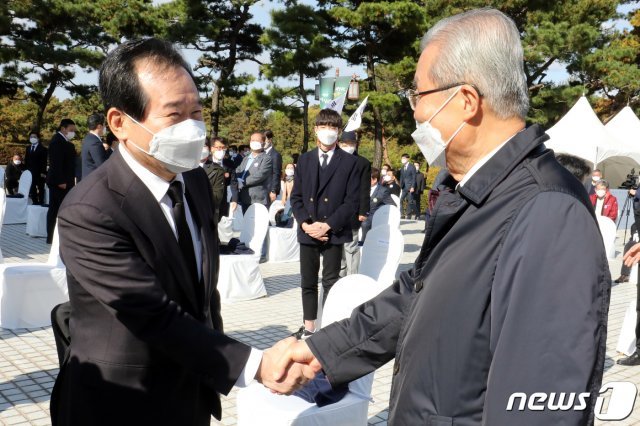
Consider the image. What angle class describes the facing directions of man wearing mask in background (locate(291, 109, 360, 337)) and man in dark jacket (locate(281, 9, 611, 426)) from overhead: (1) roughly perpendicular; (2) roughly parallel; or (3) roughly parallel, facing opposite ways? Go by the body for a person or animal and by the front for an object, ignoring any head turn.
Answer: roughly perpendicular

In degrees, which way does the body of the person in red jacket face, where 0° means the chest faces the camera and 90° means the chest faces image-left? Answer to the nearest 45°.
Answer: approximately 45°

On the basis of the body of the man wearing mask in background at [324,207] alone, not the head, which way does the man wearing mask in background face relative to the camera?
toward the camera

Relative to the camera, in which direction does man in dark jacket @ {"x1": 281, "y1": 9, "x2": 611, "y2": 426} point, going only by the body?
to the viewer's left

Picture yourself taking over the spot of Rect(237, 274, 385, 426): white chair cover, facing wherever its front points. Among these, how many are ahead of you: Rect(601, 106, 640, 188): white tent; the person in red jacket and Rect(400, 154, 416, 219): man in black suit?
0

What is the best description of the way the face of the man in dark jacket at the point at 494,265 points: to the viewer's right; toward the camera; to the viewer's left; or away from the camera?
to the viewer's left

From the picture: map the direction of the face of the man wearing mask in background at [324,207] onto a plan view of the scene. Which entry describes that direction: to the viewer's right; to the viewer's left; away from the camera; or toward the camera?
toward the camera

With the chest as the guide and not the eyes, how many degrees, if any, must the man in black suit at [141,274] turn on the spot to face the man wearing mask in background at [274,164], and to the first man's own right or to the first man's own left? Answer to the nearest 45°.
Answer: approximately 135° to the first man's own left

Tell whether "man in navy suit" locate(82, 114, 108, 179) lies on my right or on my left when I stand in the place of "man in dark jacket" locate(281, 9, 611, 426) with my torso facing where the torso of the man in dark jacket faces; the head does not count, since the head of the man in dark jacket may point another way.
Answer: on my right

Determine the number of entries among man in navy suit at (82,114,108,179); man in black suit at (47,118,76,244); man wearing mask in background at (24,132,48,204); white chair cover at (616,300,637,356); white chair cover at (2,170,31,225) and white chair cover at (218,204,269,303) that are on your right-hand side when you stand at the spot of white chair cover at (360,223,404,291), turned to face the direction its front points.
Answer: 5

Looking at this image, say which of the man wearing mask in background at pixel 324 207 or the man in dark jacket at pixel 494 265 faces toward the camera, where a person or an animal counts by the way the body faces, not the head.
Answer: the man wearing mask in background

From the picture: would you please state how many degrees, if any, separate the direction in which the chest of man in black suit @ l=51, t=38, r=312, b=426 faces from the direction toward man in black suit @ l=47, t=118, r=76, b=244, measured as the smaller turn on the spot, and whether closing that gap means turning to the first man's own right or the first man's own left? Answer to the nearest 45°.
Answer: approximately 135° to the first man's own left

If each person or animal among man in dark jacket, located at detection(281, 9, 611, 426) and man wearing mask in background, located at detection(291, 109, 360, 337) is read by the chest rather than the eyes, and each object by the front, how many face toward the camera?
1

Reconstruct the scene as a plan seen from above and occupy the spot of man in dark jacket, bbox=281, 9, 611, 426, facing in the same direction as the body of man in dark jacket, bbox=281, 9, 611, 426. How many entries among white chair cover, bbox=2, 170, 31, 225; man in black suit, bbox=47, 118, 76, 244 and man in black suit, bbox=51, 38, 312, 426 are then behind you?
0
